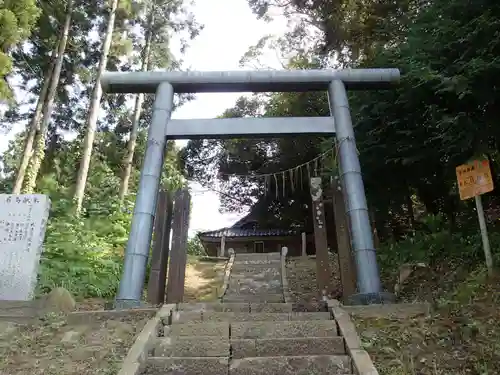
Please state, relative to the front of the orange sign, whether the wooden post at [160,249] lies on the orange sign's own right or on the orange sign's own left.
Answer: on the orange sign's own right

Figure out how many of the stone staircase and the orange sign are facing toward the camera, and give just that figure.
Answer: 2

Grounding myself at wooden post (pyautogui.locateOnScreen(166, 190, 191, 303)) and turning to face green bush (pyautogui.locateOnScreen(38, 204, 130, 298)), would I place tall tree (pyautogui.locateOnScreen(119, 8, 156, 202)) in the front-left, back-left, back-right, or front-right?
front-right

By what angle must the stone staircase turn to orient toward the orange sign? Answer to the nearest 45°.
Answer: approximately 90° to its left

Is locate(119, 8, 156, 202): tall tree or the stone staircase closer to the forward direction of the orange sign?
the stone staircase

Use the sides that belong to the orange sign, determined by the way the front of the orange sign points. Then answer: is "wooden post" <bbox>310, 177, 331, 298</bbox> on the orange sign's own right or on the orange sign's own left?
on the orange sign's own right

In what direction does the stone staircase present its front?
toward the camera

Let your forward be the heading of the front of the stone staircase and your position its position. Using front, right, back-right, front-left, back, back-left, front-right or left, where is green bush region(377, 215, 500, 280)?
back-left

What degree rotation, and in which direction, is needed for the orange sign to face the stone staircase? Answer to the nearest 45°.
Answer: approximately 45° to its right

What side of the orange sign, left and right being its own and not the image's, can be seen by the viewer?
front

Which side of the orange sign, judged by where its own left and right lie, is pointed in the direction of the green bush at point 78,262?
right
